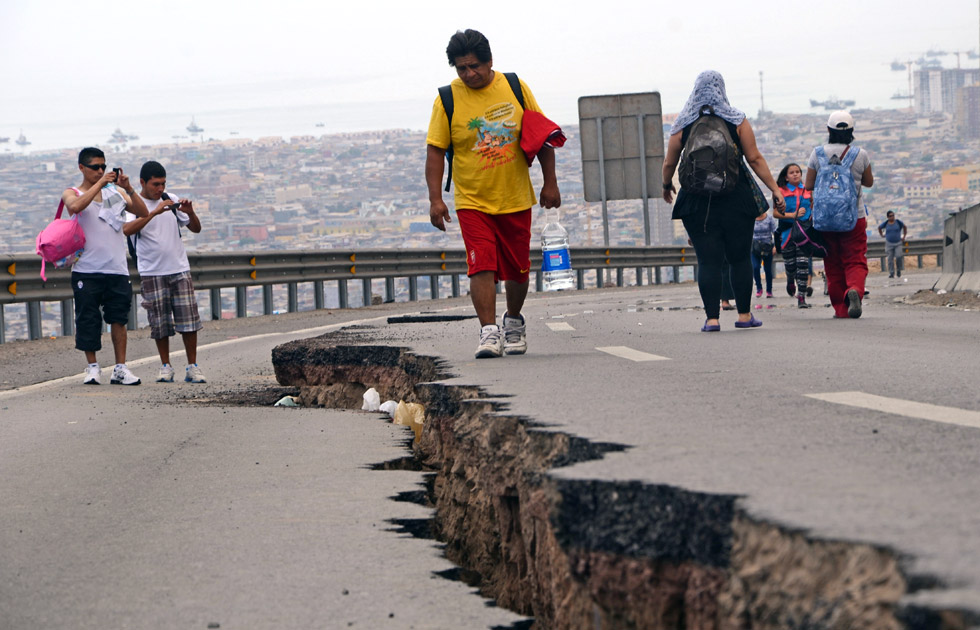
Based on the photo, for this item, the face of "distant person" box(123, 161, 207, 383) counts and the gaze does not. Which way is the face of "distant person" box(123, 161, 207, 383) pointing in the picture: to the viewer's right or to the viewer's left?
to the viewer's right

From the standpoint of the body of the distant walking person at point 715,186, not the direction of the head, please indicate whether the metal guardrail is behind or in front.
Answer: in front

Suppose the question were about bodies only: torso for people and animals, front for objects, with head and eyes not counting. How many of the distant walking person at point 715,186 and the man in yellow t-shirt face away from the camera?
1

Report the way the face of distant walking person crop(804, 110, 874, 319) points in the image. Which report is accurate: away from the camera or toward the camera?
away from the camera

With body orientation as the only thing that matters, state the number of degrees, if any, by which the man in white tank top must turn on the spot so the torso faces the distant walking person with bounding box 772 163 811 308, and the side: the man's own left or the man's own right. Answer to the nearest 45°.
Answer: approximately 90° to the man's own left

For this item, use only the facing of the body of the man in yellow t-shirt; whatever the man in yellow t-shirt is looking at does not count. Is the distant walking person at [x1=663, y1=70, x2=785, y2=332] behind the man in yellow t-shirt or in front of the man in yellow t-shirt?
behind

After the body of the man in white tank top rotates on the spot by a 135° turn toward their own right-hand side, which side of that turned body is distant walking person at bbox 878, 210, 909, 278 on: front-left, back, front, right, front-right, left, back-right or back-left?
back-right

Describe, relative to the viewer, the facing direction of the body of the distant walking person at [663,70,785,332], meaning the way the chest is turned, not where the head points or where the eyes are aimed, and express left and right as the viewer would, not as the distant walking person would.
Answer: facing away from the viewer

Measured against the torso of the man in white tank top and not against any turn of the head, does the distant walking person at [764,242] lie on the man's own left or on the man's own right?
on the man's own left
